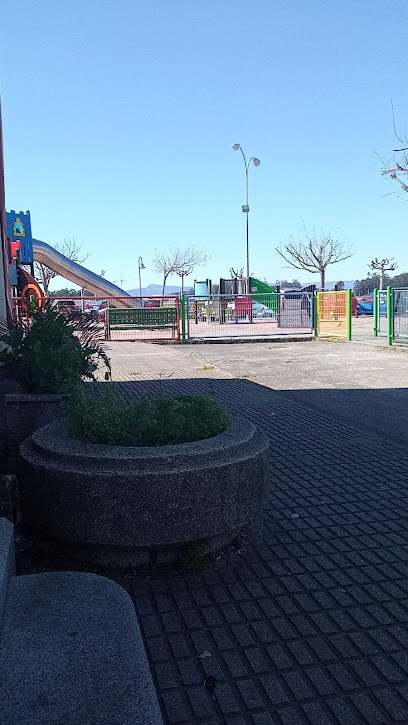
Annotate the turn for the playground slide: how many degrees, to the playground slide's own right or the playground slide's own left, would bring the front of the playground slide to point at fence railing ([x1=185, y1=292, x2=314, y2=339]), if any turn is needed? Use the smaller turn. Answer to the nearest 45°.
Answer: approximately 45° to the playground slide's own right

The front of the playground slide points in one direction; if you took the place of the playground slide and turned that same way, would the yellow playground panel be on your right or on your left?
on your right

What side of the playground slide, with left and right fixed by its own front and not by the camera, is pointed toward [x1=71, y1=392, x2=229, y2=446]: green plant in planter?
right

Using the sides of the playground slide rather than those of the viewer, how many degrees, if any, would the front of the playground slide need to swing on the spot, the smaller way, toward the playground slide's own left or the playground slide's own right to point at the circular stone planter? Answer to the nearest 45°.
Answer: approximately 90° to the playground slide's own right

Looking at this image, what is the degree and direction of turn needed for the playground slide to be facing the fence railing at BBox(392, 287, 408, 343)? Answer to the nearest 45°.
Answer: approximately 45° to its right

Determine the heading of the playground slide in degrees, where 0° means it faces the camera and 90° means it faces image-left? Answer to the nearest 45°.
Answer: approximately 270°

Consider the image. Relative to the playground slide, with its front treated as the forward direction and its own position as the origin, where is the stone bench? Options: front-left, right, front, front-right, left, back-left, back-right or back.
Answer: right

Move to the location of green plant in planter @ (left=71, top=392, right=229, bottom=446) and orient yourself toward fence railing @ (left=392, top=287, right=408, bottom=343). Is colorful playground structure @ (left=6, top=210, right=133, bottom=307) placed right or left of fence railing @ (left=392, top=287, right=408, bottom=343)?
left
